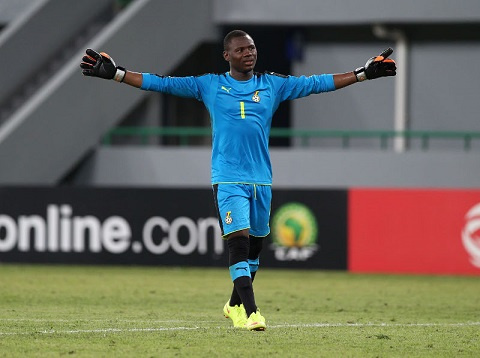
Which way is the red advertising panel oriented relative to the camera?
toward the camera

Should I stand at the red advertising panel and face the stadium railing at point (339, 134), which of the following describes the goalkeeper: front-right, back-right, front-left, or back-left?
back-left

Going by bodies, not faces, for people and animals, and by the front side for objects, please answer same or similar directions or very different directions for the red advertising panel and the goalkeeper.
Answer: same or similar directions

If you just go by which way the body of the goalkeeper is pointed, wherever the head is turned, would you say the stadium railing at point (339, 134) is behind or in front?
behind

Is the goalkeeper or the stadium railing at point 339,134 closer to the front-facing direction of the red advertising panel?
the goalkeeper

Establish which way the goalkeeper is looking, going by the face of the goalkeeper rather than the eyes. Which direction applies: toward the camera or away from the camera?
toward the camera

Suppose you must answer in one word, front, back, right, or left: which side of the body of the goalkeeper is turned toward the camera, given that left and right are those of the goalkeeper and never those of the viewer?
front

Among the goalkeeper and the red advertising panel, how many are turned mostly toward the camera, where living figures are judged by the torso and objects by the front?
2
